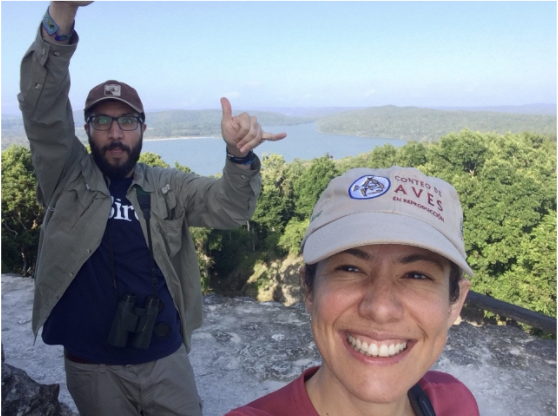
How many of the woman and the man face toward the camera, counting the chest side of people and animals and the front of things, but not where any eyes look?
2

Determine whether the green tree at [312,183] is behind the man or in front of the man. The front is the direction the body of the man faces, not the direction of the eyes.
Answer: behind

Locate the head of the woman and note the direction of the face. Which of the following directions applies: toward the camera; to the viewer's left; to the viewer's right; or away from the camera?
toward the camera

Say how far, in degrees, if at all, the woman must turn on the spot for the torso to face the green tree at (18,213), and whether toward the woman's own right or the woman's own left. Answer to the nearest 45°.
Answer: approximately 135° to the woman's own right

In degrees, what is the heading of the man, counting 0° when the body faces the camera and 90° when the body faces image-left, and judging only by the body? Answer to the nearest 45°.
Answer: approximately 0°

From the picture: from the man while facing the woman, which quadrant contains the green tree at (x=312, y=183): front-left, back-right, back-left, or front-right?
back-left

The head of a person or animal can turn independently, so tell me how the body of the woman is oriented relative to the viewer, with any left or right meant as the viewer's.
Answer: facing the viewer

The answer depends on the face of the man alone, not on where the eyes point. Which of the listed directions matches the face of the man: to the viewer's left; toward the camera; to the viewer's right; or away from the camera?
toward the camera

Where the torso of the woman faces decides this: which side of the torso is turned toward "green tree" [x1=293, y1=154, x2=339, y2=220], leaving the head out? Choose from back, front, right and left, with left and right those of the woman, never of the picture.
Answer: back

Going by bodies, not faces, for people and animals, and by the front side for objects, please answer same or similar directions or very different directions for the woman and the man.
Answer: same or similar directions
